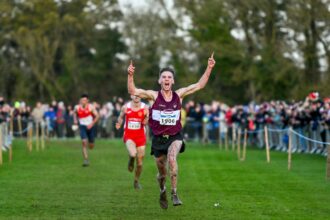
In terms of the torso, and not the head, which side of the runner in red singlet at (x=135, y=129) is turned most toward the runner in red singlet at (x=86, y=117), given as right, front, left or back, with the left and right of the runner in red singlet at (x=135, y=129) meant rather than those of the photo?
back

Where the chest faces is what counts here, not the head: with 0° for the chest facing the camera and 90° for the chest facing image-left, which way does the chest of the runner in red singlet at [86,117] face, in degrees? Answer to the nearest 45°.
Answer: approximately 0°

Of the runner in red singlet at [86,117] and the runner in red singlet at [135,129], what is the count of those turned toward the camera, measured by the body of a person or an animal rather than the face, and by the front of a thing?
2

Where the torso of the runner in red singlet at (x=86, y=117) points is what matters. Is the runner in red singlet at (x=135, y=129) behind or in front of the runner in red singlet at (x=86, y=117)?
in front
